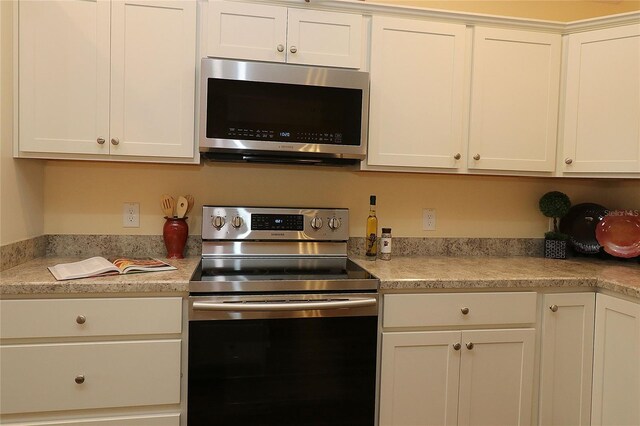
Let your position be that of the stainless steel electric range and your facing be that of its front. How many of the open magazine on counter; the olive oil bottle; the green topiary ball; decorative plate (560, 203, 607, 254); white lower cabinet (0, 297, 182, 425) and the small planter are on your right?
2

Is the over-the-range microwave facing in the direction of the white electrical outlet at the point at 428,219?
no

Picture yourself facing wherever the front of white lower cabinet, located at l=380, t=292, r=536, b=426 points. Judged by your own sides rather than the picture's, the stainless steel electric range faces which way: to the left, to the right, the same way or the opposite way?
the same way

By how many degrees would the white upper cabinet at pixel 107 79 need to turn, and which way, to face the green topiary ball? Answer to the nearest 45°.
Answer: approximately 90° to its left

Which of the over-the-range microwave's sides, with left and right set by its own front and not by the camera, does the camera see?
front

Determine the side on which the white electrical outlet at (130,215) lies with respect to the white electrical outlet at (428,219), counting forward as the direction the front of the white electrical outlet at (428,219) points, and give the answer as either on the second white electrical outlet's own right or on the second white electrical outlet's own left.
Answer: on the second white electrical outlet's own right

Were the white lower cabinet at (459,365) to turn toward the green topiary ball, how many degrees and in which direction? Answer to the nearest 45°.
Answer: approximately 135° to its left

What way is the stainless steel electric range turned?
toward the camera

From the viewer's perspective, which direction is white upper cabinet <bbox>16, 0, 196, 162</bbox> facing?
toward the camera

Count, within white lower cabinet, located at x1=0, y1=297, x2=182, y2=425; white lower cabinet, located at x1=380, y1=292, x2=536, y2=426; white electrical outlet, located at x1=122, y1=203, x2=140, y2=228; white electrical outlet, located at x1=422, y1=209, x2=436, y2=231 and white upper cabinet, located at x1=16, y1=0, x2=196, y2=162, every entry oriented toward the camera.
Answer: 5

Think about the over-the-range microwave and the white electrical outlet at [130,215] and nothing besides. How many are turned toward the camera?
2

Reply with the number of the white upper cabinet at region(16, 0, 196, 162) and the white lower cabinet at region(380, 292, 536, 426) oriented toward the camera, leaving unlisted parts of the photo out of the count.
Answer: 2

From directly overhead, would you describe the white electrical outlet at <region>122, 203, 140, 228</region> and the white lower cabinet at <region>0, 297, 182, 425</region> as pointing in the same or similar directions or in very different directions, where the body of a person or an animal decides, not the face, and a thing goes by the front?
same or similar directions
